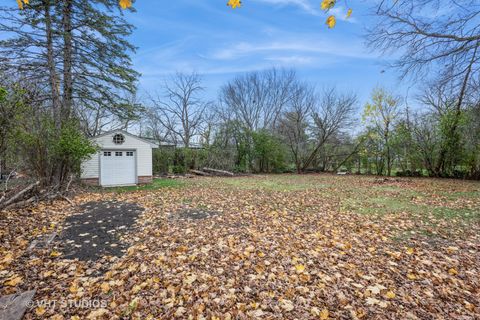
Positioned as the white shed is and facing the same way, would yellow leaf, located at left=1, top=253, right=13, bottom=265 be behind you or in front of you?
in front

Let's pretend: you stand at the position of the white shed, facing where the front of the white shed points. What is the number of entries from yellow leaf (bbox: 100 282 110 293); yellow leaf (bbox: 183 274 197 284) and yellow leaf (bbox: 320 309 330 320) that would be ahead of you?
3

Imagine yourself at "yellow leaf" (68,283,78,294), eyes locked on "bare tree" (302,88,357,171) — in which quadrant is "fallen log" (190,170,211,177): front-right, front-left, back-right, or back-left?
front-left

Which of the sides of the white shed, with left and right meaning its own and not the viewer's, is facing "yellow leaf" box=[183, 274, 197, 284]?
front

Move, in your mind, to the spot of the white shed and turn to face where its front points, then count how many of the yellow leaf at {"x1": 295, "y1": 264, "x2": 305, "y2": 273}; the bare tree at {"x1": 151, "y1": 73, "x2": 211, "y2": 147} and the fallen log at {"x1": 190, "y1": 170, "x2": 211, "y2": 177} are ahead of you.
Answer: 1

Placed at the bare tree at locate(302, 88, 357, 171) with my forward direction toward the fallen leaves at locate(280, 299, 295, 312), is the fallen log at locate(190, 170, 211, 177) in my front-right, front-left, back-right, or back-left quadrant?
front-right

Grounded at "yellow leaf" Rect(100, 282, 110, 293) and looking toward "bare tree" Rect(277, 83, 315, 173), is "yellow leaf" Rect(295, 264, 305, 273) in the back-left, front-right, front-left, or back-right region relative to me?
front-right

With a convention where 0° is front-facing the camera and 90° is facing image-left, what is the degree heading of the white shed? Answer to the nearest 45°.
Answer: approximately 0°

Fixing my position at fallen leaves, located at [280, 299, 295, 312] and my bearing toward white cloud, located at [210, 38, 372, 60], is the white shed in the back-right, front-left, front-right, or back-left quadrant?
front-left

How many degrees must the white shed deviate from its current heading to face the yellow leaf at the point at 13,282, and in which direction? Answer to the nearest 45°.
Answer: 0° — it already faces it

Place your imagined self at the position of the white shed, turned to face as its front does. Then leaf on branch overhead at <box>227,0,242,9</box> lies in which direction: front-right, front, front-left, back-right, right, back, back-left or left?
front

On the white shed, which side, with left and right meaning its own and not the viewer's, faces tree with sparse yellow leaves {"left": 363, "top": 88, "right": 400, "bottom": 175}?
left

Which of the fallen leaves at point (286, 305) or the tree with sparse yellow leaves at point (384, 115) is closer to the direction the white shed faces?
the fallen leaves

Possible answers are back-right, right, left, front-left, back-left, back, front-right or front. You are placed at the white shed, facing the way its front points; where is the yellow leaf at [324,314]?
front

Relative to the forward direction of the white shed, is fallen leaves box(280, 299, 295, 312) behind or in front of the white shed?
in front

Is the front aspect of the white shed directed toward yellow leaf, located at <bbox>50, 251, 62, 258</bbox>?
yes
